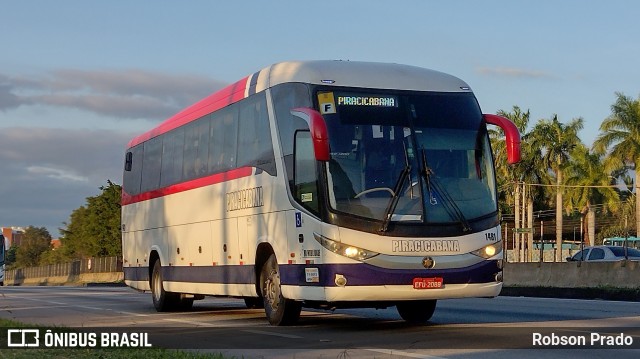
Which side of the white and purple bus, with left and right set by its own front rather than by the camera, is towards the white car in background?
left

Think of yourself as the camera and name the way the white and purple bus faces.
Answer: facing the viewer and to the right of the viewer
